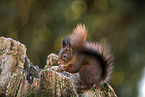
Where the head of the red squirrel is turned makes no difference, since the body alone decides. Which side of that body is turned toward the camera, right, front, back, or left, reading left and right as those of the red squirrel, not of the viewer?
left
